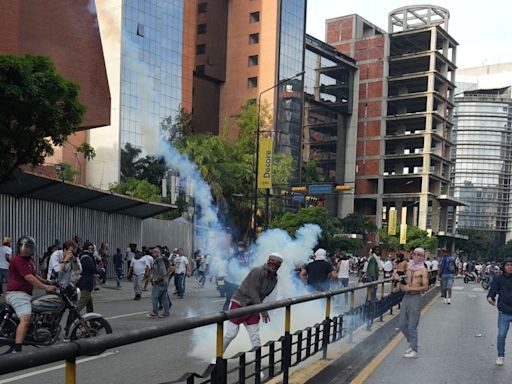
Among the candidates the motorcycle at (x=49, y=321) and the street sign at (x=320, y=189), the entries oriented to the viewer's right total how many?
1

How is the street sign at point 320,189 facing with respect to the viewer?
toward the camera

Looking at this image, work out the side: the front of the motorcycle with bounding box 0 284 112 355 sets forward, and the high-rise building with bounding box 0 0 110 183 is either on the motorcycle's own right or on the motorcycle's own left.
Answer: on the motorcycle's own left

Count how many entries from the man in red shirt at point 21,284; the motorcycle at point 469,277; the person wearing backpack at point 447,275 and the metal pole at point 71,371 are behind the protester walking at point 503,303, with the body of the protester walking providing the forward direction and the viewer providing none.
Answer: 2

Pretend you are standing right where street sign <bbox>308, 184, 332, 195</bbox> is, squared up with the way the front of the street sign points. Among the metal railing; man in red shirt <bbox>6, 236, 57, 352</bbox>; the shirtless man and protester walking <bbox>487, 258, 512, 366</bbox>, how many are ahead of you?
4

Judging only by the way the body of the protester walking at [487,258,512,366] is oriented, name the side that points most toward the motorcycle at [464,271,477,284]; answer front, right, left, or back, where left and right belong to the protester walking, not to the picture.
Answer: back

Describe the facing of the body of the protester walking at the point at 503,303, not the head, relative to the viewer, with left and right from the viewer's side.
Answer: facing the viewer

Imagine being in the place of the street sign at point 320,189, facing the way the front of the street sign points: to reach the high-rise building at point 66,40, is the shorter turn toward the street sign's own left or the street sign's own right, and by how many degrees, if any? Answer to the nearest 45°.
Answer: approximately 45° to the street sign's own right

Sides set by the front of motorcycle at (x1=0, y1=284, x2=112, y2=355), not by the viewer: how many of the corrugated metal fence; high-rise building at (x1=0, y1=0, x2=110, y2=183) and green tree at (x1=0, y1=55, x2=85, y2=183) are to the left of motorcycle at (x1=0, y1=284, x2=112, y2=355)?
3

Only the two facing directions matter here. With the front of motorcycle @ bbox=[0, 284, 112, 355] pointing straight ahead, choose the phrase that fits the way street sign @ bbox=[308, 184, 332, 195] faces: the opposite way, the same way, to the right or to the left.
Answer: to the right

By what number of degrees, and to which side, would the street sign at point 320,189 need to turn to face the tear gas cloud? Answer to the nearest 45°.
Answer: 0° — it already faces it

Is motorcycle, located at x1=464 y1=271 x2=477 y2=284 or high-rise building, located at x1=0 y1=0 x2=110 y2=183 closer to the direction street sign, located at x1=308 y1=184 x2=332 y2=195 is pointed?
the high-rise building

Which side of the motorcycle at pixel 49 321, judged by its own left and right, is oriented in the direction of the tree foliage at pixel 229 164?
left

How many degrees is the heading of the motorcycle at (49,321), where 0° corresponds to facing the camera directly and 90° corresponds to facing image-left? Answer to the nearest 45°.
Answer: approximately 270°

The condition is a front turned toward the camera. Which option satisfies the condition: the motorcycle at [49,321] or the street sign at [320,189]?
the street sign
